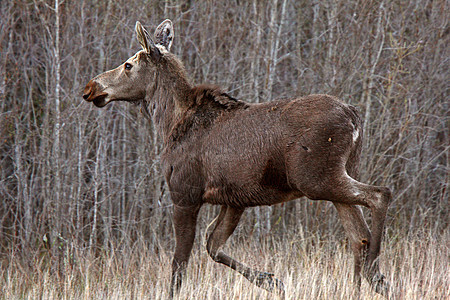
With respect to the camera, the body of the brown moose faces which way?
to the viewer's left
